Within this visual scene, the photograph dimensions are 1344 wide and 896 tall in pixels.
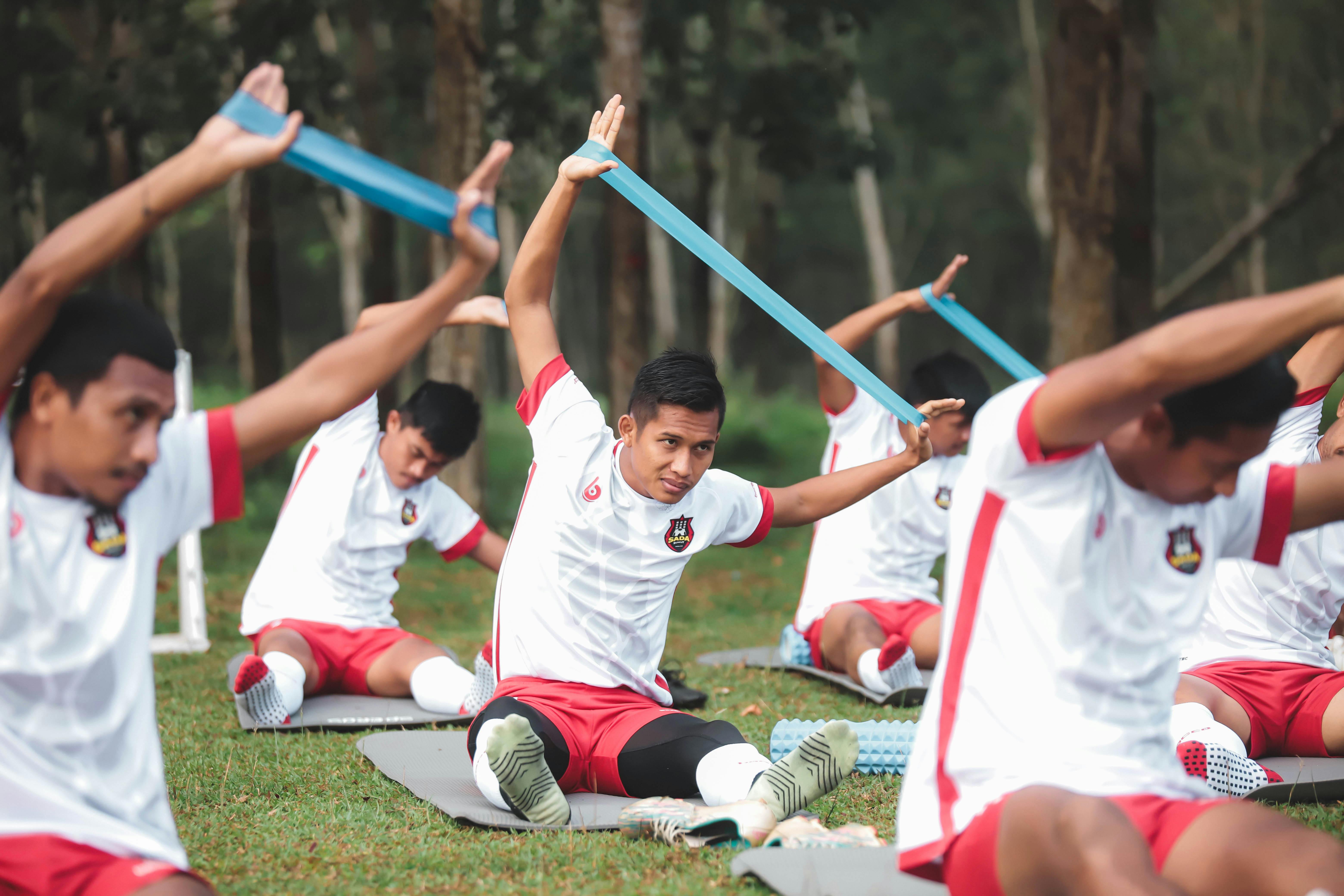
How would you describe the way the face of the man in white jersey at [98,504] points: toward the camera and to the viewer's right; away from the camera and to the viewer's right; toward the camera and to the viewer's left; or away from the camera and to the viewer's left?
toward the camera and to the viewer's right

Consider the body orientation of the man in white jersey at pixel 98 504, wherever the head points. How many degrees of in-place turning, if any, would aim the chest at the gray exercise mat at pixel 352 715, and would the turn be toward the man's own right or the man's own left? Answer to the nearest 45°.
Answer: approximately 135° to the man's own left

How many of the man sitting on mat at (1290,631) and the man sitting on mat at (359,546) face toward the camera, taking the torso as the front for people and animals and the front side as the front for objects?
2

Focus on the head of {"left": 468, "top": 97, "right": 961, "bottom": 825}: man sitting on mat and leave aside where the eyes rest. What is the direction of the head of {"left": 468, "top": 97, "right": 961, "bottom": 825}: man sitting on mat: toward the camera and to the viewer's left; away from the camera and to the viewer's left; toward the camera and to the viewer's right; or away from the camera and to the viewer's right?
toward the camera and to the viewer's right

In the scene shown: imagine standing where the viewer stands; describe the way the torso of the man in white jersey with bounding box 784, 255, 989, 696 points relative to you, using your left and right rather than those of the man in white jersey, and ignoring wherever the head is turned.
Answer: facing the viewer and to the right of the viewer

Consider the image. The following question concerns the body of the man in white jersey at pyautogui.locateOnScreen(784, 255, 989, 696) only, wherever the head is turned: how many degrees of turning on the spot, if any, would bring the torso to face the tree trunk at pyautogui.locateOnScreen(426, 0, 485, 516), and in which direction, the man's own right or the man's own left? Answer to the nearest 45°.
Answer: approximately 180°

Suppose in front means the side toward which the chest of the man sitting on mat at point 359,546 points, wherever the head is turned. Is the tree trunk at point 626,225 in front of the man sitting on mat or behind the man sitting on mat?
behind
